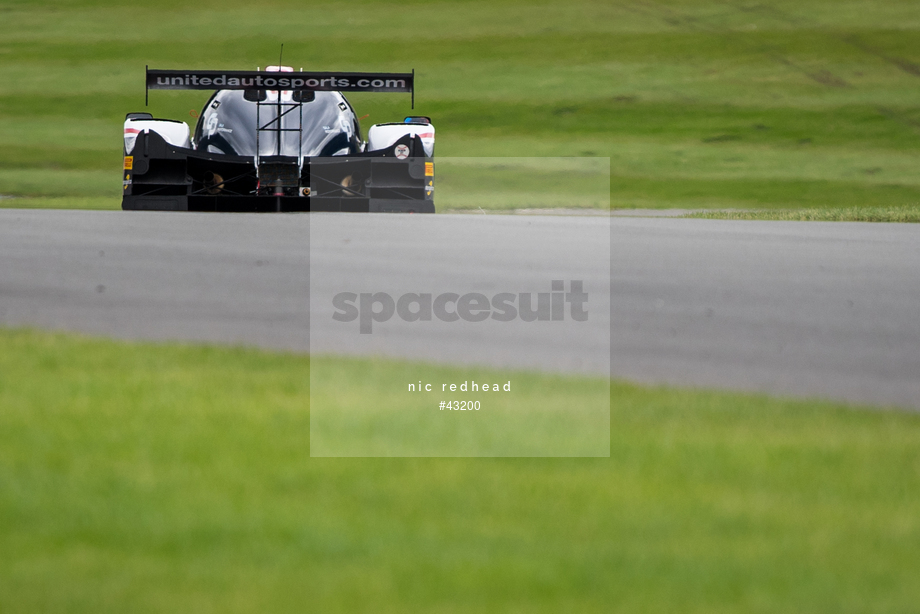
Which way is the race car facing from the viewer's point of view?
away from the camera
